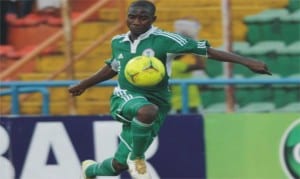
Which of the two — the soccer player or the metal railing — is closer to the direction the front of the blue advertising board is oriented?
the soccer player

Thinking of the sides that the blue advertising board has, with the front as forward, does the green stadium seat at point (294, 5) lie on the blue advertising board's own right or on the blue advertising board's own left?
on the blue advertising board's own left

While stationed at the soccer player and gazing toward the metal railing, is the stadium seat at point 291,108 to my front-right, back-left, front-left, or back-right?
front-right

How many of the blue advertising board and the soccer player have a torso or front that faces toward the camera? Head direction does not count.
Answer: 2

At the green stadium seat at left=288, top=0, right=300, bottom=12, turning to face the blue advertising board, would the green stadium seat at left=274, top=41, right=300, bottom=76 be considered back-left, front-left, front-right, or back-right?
front-left

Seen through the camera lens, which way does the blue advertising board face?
facing the viewer
